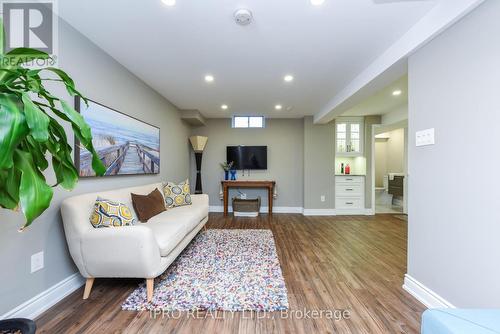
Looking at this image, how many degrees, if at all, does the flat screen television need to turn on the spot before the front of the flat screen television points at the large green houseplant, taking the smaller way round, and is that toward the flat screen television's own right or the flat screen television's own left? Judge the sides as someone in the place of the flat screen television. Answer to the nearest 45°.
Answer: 0° — it already faces it

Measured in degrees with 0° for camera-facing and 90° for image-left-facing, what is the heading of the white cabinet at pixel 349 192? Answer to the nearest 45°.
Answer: approximately 0°

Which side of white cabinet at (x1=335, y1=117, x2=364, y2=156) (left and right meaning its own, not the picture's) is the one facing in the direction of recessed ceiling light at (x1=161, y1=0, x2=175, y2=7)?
front

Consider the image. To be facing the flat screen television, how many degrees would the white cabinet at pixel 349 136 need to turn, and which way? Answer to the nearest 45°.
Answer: approximately 45° to its right

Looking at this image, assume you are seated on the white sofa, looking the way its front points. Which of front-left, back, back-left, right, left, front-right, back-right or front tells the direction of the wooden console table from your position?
left

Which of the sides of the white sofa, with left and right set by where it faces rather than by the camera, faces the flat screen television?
left

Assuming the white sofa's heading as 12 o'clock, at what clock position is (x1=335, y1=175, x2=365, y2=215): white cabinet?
The white cabinet is roughly at 10 o'clock from the white sofa.

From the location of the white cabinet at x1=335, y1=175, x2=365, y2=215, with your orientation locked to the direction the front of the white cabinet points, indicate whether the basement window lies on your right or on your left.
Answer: on your right

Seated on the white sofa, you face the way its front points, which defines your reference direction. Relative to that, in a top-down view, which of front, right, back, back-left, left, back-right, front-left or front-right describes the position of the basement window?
left

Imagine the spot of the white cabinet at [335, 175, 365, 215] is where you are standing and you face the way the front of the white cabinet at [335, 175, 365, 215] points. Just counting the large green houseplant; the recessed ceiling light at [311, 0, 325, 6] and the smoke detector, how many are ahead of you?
3

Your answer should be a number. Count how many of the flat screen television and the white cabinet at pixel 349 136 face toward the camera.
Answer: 2

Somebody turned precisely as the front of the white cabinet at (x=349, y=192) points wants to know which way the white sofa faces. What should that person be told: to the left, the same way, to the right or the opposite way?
to the left

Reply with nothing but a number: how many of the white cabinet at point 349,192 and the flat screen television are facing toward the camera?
2

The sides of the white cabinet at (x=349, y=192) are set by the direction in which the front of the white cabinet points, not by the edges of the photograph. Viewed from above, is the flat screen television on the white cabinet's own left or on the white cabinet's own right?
on the white cabinet's own right
